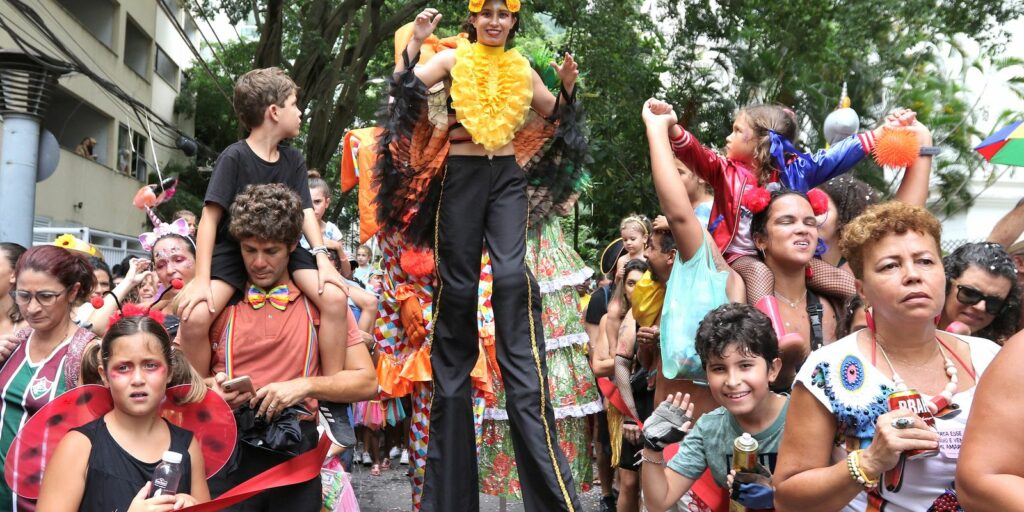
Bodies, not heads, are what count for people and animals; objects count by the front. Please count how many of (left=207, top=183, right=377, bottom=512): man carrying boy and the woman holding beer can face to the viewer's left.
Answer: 0

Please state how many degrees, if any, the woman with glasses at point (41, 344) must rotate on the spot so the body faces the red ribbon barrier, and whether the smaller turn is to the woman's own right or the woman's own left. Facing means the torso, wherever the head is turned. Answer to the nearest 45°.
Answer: approximately 90° to the woman's own left

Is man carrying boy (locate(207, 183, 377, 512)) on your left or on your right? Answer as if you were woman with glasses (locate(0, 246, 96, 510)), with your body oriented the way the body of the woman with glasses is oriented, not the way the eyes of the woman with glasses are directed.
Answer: on your left

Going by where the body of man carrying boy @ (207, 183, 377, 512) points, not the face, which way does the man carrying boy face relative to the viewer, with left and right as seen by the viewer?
facing the viewer

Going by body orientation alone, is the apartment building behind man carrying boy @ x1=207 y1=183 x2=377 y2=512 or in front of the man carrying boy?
behind

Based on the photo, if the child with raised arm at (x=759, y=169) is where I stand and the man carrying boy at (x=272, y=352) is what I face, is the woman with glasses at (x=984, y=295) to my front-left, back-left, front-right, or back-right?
back-left

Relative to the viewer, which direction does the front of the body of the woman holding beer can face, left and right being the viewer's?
facing the viewer and to the right of the viewer

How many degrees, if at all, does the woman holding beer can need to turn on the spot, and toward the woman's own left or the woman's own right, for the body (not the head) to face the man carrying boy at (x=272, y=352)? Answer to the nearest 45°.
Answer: approximately 135° to the woman's own right

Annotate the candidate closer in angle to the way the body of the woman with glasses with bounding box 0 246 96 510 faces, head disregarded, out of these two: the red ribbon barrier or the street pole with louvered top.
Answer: the red ribbon barrier

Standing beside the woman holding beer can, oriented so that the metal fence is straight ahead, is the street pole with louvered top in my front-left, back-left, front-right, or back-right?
front-left

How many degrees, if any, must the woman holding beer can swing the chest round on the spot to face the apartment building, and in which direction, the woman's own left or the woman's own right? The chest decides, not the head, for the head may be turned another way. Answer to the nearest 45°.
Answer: approximately 180°

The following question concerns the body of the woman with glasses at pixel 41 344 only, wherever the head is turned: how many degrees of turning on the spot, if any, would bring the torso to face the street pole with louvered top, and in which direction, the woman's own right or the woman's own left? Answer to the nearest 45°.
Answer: approximately 135° to the woman's own right

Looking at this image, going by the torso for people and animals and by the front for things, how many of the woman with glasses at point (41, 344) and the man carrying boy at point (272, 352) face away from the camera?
0

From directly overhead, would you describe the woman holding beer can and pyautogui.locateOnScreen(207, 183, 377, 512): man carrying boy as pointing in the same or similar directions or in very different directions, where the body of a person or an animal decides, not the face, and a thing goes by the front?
same or similar directions

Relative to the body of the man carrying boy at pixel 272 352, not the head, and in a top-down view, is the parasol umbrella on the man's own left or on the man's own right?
on the man's own left

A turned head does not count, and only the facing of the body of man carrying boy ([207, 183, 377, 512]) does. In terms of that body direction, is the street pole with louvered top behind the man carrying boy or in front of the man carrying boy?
behind
